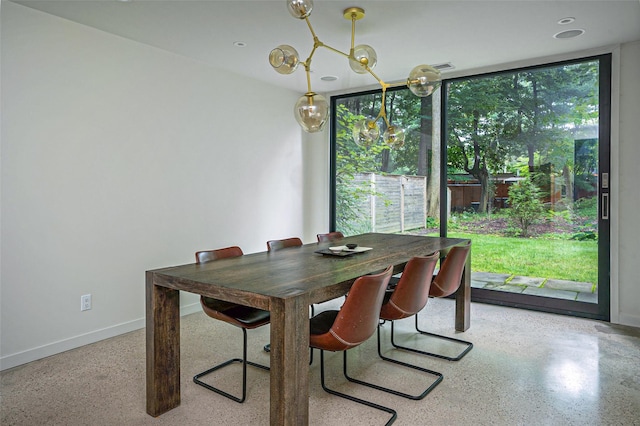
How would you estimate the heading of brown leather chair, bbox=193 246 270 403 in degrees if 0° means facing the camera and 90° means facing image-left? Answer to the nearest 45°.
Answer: approximately 315°

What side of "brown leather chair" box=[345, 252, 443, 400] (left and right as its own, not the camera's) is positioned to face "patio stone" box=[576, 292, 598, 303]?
right

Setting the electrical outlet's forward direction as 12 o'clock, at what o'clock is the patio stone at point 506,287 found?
The patio stone is roughly at 11 o'clock from the electrical outlet.

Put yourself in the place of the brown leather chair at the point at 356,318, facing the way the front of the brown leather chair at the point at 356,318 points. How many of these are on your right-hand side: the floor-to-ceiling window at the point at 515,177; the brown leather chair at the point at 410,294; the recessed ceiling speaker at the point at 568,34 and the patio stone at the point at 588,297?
4

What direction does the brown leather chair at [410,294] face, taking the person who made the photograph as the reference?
facing away from the viewer and to the left of the viewer

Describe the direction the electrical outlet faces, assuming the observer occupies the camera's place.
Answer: facing the viewer and to the right of the viewer

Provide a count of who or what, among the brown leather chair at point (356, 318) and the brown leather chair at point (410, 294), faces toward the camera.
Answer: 0

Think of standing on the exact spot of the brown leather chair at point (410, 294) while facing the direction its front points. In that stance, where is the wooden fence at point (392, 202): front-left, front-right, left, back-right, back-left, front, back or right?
front-right

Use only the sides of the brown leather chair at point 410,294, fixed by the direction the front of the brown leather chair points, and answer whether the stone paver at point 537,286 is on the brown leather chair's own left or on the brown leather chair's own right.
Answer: on the brown leather chair's own right

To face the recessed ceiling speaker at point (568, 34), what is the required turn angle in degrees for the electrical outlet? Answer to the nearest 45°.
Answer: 0° — it already faces it

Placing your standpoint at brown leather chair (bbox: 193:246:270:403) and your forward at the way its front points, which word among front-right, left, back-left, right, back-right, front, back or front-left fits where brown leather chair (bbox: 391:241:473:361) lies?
front-left

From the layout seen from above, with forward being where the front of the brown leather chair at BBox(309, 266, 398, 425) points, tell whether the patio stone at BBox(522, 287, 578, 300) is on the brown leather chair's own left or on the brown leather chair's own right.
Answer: on the brown leather chair's own right

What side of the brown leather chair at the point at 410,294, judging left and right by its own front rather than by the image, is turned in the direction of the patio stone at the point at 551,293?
right

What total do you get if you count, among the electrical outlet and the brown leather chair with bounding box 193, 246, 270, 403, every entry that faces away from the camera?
0

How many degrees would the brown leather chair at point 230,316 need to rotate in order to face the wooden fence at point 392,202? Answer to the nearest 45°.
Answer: approximately 90° to its left

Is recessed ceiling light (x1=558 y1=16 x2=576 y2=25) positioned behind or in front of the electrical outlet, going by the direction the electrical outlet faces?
in front

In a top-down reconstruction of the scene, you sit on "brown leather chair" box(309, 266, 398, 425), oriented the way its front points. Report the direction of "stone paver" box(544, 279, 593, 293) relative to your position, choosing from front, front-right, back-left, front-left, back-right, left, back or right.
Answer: right

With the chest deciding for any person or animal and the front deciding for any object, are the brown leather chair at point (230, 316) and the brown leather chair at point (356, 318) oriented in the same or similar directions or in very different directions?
very different directions
